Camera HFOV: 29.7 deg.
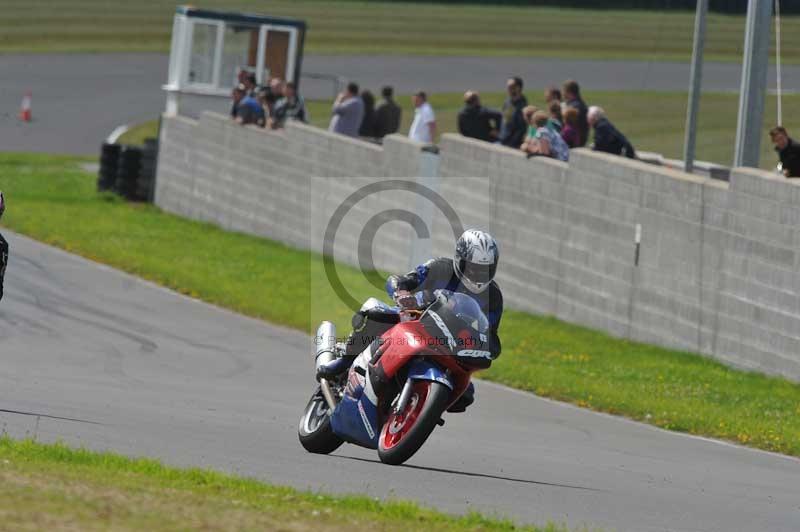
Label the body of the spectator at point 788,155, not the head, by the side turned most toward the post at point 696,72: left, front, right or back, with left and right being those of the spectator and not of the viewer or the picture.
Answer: right

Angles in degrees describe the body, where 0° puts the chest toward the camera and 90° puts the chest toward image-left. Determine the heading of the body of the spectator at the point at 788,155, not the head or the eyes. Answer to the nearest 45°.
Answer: approximately 45°

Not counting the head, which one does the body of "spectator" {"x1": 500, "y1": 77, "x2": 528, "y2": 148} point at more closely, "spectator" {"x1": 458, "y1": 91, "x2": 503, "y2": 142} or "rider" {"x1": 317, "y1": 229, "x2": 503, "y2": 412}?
the rider

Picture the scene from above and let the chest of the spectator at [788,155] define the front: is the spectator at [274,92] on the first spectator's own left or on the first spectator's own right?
on the first spectator's own right

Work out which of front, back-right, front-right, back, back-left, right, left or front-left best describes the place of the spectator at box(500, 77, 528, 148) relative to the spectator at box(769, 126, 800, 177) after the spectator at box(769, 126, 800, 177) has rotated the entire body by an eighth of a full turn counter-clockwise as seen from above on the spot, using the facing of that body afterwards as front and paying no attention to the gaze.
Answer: back-right

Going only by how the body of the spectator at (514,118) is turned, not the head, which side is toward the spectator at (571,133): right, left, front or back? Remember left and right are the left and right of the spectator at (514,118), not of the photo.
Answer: left

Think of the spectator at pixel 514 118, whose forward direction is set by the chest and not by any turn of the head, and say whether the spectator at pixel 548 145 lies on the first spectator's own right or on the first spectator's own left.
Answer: on the first spectator's own left

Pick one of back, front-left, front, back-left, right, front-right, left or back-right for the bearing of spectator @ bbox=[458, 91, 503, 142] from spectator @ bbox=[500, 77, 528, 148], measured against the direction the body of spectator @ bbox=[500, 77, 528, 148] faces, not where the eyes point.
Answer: right

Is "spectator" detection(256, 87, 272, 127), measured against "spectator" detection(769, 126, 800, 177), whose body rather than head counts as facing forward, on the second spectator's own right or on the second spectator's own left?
on the second spectator's own right

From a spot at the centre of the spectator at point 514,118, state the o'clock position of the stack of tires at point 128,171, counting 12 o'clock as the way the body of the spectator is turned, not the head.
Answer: The stack of tires is roughly at 3 o'clock from the spectator.

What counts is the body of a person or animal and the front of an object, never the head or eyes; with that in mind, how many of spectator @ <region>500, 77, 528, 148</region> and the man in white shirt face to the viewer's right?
0
